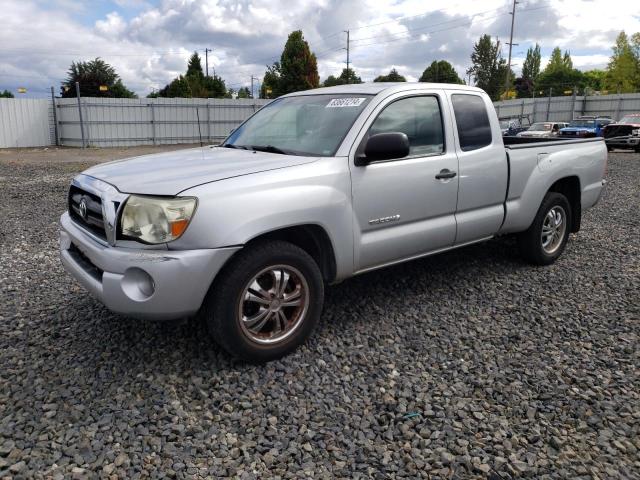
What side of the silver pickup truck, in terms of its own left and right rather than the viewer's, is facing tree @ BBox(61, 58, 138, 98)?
right

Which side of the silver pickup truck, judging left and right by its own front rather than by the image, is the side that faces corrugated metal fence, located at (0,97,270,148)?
right

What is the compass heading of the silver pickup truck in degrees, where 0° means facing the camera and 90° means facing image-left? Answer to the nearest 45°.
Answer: approximately 45°

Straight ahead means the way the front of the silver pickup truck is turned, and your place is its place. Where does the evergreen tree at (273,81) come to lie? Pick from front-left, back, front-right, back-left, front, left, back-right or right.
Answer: back-right

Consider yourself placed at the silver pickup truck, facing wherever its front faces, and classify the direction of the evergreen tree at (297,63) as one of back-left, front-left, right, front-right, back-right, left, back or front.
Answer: back-right

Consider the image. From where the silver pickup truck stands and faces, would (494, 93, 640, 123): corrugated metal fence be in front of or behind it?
behind
